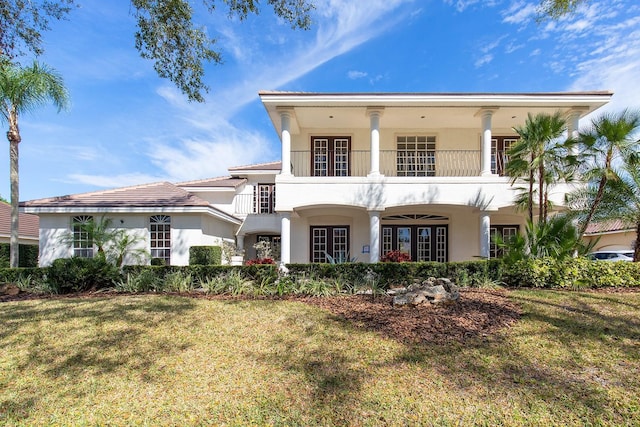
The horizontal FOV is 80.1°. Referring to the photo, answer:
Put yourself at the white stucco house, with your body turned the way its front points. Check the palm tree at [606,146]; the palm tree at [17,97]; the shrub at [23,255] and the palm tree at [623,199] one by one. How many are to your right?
2

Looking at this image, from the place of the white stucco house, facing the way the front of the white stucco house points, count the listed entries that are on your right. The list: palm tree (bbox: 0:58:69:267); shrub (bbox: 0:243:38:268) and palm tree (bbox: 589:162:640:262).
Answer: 2

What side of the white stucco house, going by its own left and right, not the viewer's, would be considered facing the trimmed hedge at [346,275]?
front

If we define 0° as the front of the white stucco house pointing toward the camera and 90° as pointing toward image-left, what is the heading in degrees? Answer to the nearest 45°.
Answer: approximately 0°

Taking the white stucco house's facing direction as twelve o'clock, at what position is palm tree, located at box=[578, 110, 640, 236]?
The palm tree is roughly at 10 o'clock from the white stucco house.

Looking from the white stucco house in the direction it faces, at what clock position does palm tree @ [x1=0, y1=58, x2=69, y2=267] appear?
The palm tree is roughly at 3 o'clock from the white stucco house.

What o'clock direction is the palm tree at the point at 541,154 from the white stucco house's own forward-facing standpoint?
The palm tree is roughly at 10 o'clock from the white stucco house.

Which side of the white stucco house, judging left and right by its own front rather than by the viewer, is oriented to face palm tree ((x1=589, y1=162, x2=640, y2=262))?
left

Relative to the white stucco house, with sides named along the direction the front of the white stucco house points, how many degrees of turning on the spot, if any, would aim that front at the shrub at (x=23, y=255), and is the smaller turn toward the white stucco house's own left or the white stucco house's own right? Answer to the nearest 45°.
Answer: approximately 90° to the white stucco house's own right

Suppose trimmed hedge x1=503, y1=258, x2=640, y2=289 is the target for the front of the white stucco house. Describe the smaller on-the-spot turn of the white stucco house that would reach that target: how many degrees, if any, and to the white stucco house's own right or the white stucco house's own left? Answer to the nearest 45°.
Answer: approximately 45° to the white stucco house's own left
